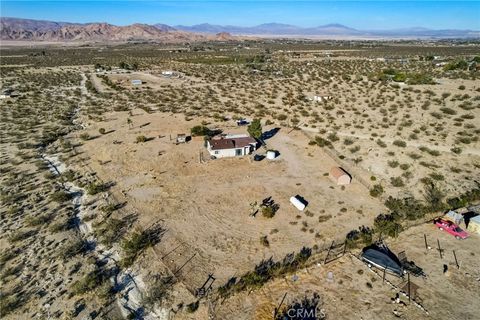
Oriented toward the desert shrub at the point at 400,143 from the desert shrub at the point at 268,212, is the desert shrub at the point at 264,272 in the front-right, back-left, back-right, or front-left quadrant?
back-right

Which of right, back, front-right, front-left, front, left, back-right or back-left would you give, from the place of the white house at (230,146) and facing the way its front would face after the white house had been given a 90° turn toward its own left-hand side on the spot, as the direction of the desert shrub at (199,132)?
back-left

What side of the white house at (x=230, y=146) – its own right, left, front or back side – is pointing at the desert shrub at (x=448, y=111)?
left

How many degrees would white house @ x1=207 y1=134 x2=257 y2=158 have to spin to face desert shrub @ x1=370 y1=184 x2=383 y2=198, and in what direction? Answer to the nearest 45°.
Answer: approximately 45° to its left

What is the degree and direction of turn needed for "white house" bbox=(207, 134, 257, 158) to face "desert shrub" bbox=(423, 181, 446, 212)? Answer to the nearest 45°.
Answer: approximately 45° to its left

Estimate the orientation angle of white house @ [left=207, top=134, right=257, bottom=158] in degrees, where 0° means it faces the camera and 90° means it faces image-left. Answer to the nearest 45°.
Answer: approximately 0°

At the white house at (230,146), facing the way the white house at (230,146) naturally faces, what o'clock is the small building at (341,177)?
The small building is roughly at 10 o'clock from the white house.

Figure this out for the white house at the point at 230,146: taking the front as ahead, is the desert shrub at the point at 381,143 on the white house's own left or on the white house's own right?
on the white house's own left

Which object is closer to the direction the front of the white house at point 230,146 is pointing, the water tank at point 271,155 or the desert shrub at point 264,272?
the desert shrub

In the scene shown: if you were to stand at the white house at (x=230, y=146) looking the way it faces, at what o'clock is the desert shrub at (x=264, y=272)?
The desert shrub is roughly at 12 o'clock from the white house.

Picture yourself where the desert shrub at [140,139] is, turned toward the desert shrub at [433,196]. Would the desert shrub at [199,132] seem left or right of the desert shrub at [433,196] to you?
left
